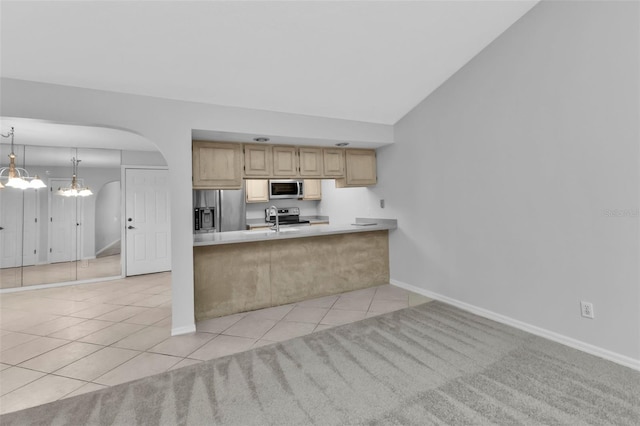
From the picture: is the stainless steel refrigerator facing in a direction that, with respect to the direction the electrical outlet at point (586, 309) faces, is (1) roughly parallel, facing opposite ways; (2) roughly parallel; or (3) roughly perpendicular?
roughly perpendicular

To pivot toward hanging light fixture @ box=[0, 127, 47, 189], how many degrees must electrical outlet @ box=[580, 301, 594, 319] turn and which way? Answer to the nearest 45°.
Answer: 0° — it already faces it

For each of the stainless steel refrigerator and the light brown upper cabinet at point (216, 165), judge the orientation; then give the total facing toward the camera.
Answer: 2

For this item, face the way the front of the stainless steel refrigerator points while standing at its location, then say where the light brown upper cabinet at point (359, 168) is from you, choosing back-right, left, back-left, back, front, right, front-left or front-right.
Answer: front-left

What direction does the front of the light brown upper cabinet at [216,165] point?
toward the camera

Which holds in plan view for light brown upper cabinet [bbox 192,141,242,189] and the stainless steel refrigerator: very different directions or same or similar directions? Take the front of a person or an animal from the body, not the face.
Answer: same or similar directions

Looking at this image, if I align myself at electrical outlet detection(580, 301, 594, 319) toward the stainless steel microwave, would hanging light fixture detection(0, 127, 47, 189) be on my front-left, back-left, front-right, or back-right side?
front-left

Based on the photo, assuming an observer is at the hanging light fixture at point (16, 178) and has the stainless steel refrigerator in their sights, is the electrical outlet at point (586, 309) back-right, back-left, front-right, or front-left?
front-right

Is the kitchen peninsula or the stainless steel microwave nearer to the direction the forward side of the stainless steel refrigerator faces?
the kitchen peninsula

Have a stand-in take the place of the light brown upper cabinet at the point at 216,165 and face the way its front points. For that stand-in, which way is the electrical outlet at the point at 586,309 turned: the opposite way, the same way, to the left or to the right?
to the right
